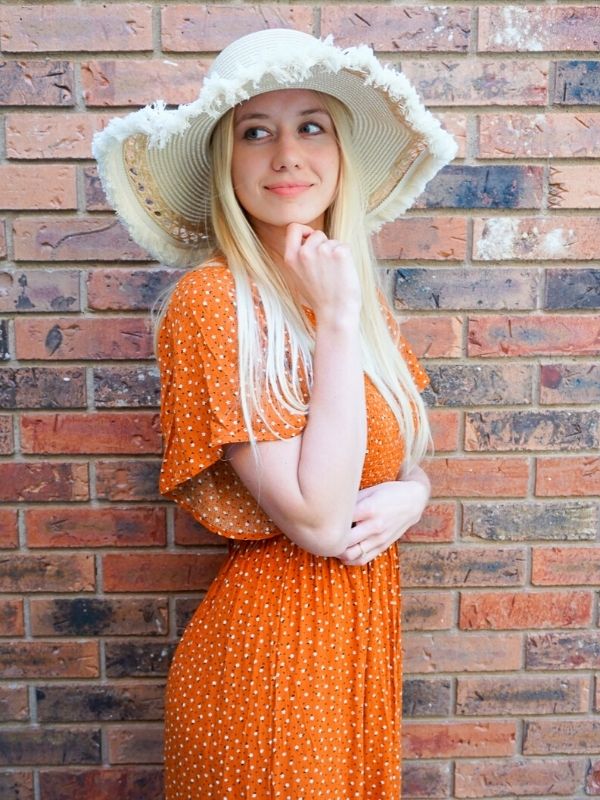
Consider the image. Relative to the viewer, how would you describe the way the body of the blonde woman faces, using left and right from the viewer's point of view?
facing the viewer and to the right of the viewer
